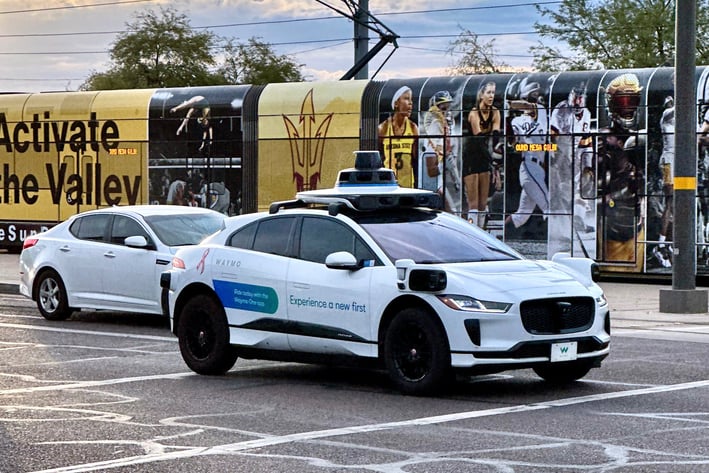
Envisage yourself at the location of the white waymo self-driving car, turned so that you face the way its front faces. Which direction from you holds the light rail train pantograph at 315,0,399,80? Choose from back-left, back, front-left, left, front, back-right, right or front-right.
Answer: back-left

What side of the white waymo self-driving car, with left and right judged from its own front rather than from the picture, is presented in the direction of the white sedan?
back

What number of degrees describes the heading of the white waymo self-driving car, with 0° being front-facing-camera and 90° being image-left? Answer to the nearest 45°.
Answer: approximately 315°
